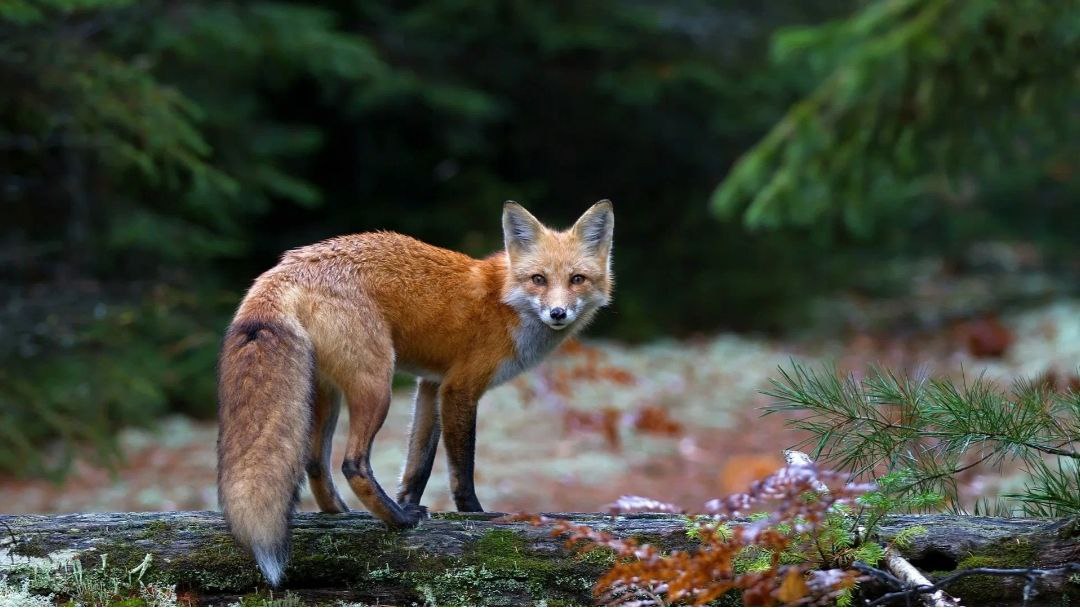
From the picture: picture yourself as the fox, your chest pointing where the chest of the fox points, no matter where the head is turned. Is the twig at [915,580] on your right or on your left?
on your right

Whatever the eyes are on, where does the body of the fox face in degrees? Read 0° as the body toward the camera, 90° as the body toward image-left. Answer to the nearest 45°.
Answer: approximately 225°

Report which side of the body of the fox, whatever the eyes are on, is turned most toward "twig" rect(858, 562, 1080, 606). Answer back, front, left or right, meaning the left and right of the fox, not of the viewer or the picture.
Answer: right
